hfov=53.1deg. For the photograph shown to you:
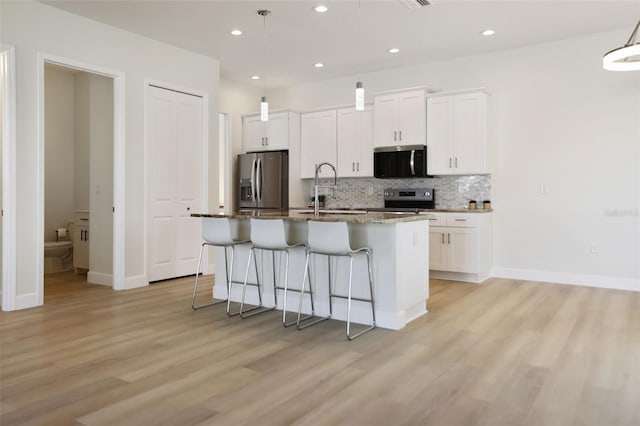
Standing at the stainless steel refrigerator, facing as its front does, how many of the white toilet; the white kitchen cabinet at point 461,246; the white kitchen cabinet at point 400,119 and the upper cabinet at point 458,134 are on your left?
3

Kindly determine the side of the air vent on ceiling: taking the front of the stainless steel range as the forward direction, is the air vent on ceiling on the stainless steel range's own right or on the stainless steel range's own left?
on the stainless steel range's own left

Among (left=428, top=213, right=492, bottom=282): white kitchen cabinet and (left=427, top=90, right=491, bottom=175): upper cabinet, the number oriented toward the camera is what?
2

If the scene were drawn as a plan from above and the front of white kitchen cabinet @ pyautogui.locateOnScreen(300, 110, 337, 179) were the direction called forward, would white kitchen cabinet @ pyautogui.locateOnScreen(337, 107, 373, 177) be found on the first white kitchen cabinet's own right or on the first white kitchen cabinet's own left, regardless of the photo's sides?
on the first white kitchen cabinet's own left

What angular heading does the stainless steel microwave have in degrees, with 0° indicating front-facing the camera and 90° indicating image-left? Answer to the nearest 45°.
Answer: approximately 0°

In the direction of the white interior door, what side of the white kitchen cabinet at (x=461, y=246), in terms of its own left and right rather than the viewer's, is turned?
right

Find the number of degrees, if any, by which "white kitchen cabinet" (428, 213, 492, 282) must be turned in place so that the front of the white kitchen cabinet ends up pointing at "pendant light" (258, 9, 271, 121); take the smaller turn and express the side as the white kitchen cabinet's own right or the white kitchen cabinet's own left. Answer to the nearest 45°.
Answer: approximately 45° to the white kitchen cabinet's own right

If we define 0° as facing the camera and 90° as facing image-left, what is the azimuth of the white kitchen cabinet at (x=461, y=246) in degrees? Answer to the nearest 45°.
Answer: approximately 0°

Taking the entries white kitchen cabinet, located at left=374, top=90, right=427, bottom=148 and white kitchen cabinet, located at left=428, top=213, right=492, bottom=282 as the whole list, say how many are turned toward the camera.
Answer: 2

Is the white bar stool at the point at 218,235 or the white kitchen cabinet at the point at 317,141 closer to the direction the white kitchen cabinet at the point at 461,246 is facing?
the white bar stool
